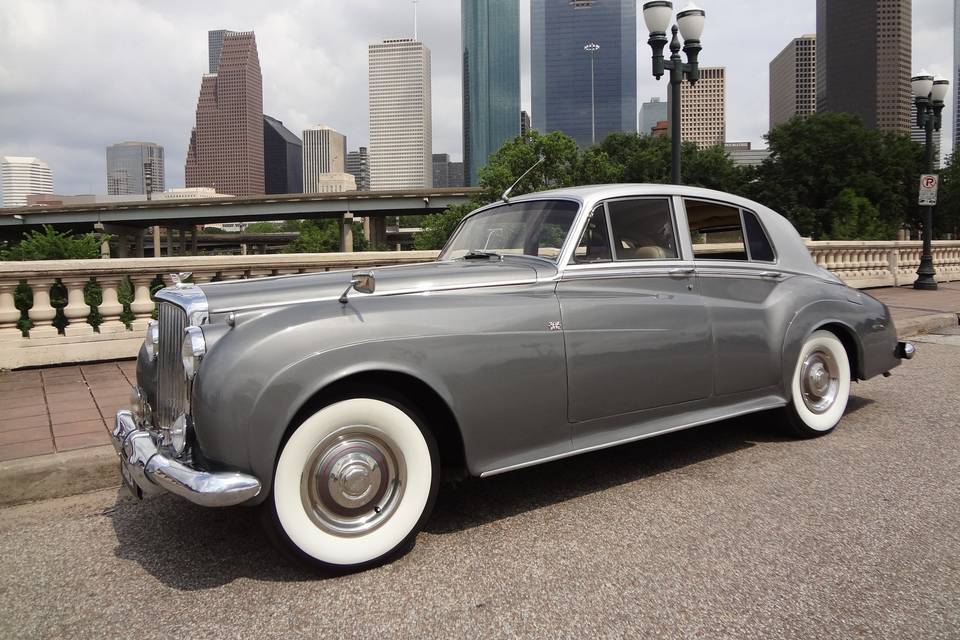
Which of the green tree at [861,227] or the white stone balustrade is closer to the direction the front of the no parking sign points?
the white stone balustrade

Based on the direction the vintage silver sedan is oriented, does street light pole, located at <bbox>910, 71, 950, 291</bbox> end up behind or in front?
behind

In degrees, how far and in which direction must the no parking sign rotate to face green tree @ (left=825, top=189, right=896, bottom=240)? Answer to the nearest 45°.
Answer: approximately 180°

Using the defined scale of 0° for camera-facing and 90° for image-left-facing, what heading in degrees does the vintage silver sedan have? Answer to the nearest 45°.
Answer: approximately 45°

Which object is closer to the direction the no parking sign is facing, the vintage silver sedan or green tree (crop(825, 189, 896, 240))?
the vintage silver sedan

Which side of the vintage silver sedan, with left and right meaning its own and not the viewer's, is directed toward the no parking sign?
back
